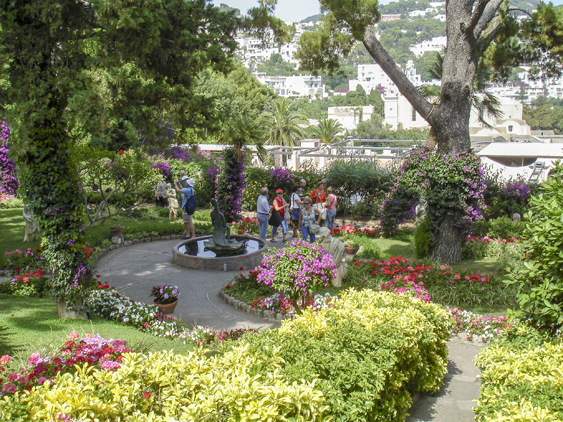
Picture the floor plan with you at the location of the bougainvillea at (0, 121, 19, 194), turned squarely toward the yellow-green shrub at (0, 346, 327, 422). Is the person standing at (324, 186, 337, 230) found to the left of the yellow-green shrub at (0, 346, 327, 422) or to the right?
left

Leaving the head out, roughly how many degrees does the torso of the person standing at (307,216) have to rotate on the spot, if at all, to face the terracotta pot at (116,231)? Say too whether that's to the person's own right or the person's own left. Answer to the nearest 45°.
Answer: approximately 45° to the person's own right

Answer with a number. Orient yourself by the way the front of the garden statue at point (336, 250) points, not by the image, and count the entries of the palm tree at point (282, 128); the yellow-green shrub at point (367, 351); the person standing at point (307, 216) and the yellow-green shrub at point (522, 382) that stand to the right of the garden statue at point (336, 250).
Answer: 2

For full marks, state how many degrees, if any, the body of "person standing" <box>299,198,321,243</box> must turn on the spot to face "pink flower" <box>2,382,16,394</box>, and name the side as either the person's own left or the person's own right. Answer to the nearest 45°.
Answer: approximately 45° to the person's own left

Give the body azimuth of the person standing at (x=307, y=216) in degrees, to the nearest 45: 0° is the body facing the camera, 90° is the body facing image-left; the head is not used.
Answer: approximately 45°

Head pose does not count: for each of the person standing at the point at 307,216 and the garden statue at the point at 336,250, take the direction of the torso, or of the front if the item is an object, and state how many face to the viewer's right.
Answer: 0

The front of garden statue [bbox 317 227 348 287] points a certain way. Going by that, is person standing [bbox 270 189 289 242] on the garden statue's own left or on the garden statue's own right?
on the garden statue's own right

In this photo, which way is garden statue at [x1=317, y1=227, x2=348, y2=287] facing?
to the viewer's left

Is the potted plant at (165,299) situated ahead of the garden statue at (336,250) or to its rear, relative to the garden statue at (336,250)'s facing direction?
ahead
